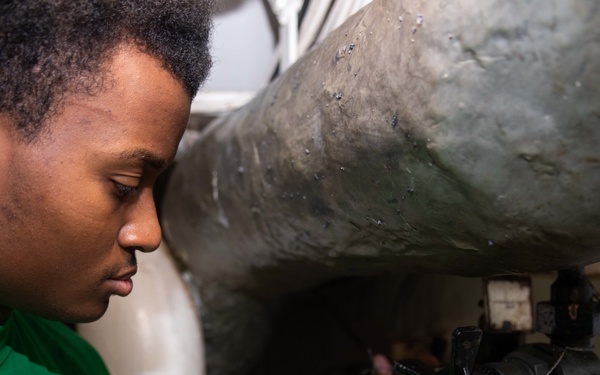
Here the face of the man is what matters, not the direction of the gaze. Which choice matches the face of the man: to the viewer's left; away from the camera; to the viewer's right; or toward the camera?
to the viewer's right

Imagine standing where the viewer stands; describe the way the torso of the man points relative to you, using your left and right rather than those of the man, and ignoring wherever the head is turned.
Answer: facing to the right of the viewer
